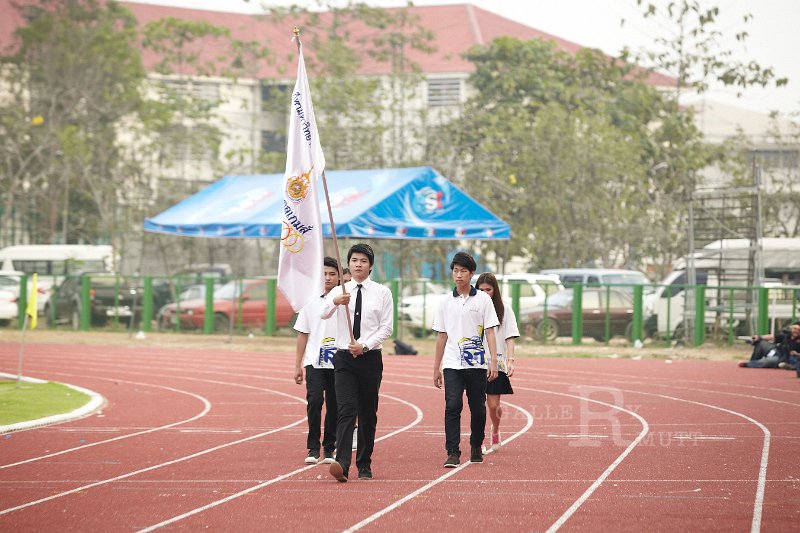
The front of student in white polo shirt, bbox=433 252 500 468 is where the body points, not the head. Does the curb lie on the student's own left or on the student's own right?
on the student's own right

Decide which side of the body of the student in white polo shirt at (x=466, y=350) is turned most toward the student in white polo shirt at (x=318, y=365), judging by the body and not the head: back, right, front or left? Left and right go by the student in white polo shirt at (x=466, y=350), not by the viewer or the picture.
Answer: right

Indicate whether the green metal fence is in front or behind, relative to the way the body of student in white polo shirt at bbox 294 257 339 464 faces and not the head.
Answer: behind

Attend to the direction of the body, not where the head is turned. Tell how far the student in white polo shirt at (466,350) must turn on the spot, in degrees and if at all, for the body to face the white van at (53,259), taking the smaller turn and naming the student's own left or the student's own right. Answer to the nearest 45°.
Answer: approximately 135° to the student's own right

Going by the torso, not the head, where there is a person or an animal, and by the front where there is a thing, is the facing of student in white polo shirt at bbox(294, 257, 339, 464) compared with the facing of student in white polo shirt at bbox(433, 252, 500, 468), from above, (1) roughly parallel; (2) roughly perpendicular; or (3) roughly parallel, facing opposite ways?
roughly parallel

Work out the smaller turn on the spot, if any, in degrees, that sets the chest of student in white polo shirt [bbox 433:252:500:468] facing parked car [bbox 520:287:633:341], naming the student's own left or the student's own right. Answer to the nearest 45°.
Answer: approximately 180°

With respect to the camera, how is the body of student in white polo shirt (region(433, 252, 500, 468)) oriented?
toward the camera

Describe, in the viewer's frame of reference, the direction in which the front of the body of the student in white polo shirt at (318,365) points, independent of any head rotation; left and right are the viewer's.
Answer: facing the viewer

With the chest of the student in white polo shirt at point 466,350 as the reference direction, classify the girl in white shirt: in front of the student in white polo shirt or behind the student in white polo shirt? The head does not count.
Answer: behind

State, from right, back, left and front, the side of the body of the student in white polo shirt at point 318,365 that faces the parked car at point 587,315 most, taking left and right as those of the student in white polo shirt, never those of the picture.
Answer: back

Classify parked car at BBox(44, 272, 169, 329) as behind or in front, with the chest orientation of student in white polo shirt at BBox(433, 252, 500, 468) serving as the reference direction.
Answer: behind

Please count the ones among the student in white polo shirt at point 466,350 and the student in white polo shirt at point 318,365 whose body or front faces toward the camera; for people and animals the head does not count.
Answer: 2

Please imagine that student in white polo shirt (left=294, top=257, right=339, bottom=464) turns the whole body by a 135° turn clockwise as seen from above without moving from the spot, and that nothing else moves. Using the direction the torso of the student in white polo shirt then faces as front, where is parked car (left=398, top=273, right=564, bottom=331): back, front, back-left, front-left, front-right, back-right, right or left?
front-right
